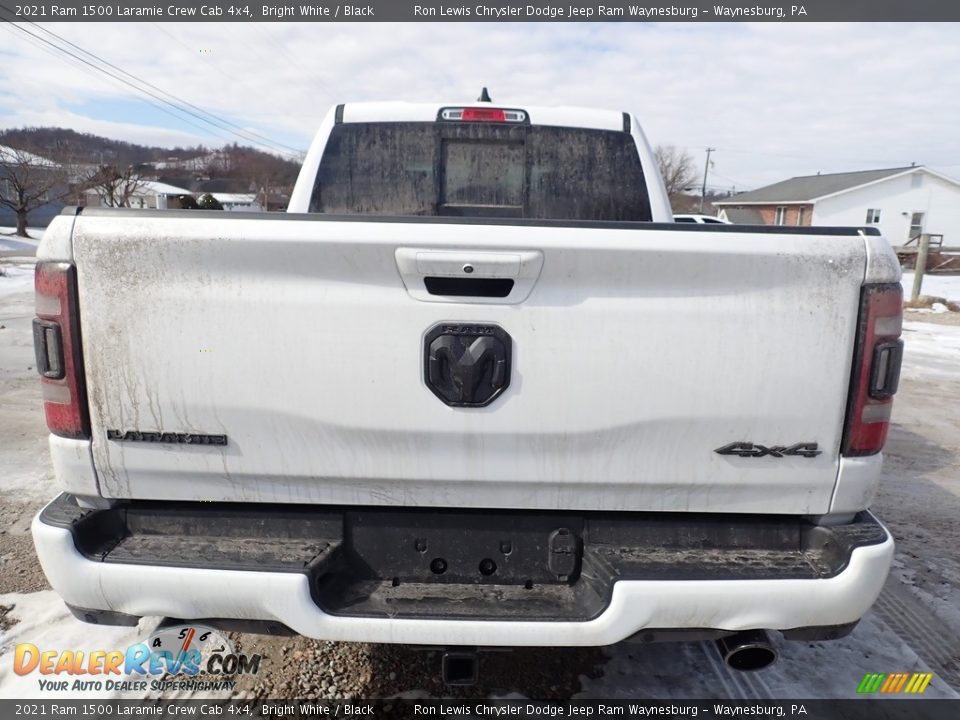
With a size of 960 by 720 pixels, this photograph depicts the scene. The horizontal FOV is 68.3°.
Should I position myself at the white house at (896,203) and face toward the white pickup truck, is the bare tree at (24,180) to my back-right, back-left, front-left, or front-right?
front-right

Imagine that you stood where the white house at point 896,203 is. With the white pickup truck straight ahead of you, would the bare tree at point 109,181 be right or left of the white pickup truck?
right

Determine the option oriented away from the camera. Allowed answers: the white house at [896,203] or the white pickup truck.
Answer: the white pickup truck

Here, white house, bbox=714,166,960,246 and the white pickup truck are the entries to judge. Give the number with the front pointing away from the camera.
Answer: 1

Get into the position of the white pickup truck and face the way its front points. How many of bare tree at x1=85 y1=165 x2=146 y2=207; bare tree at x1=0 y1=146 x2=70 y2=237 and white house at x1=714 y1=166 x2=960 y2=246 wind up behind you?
0

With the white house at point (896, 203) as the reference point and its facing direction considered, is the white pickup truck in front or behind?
in front

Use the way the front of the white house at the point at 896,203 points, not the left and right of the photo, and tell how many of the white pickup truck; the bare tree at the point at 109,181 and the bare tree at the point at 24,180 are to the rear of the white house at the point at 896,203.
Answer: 0

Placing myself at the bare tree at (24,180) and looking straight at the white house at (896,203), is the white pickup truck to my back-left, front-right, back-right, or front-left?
front-right

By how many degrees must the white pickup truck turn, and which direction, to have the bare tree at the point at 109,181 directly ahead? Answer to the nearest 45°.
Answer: approximately 45° to its left

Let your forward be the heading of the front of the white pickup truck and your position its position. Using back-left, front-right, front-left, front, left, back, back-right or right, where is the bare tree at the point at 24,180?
front-left

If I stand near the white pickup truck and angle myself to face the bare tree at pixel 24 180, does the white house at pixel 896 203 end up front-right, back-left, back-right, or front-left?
front-right

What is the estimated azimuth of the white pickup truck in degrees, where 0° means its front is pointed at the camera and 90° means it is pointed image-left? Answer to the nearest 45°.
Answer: approximately 180°
